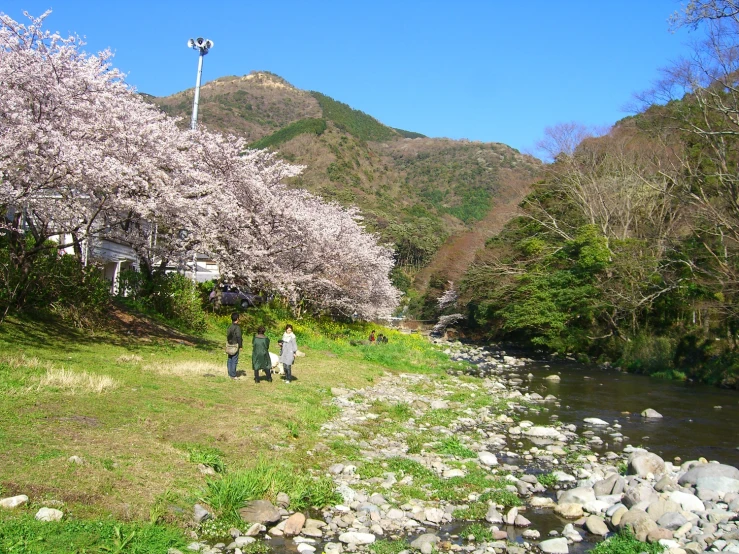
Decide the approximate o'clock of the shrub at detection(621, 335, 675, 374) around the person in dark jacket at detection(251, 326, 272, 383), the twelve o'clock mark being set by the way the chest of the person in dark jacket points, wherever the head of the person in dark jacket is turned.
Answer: The shrub is roughly at 2 o'clock from the person in dark jacket.

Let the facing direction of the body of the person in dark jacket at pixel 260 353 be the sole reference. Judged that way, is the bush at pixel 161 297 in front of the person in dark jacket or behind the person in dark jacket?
in front

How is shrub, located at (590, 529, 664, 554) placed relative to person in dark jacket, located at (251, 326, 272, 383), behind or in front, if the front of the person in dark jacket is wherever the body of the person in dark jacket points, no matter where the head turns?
behind

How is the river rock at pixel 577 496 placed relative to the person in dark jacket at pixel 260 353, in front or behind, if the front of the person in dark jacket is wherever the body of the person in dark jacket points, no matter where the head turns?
behind

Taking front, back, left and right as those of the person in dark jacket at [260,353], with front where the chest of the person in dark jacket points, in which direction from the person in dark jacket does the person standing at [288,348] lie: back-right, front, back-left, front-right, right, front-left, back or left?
front-right

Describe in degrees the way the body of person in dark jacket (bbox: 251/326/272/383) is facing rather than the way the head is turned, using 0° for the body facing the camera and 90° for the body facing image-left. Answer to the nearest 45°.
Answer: approximately 180°

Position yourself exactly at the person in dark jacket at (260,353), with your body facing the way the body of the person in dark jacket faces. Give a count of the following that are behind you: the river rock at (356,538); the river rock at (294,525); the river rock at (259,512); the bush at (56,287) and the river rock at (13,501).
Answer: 4

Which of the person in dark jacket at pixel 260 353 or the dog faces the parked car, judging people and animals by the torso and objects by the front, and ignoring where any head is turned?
the person in dark jacket

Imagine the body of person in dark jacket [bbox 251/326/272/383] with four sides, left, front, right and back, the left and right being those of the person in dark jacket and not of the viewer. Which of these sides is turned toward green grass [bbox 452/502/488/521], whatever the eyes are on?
back

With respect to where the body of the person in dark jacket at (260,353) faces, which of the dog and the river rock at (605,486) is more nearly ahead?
the dog

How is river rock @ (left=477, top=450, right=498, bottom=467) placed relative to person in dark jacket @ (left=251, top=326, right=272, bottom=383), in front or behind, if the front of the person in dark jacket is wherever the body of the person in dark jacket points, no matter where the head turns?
behind

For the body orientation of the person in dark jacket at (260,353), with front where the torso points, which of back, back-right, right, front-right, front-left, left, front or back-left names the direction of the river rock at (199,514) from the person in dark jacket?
back

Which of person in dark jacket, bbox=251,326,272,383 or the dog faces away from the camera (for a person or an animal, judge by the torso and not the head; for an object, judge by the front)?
the person in dark jacket
